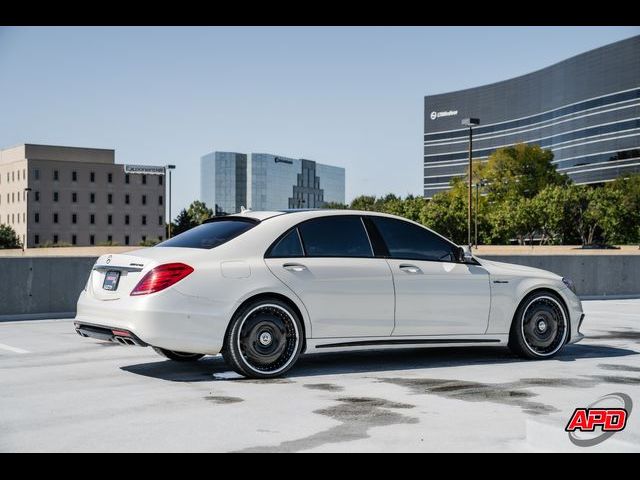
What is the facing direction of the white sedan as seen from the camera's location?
facing away from the viewer and to the right of the viewer
